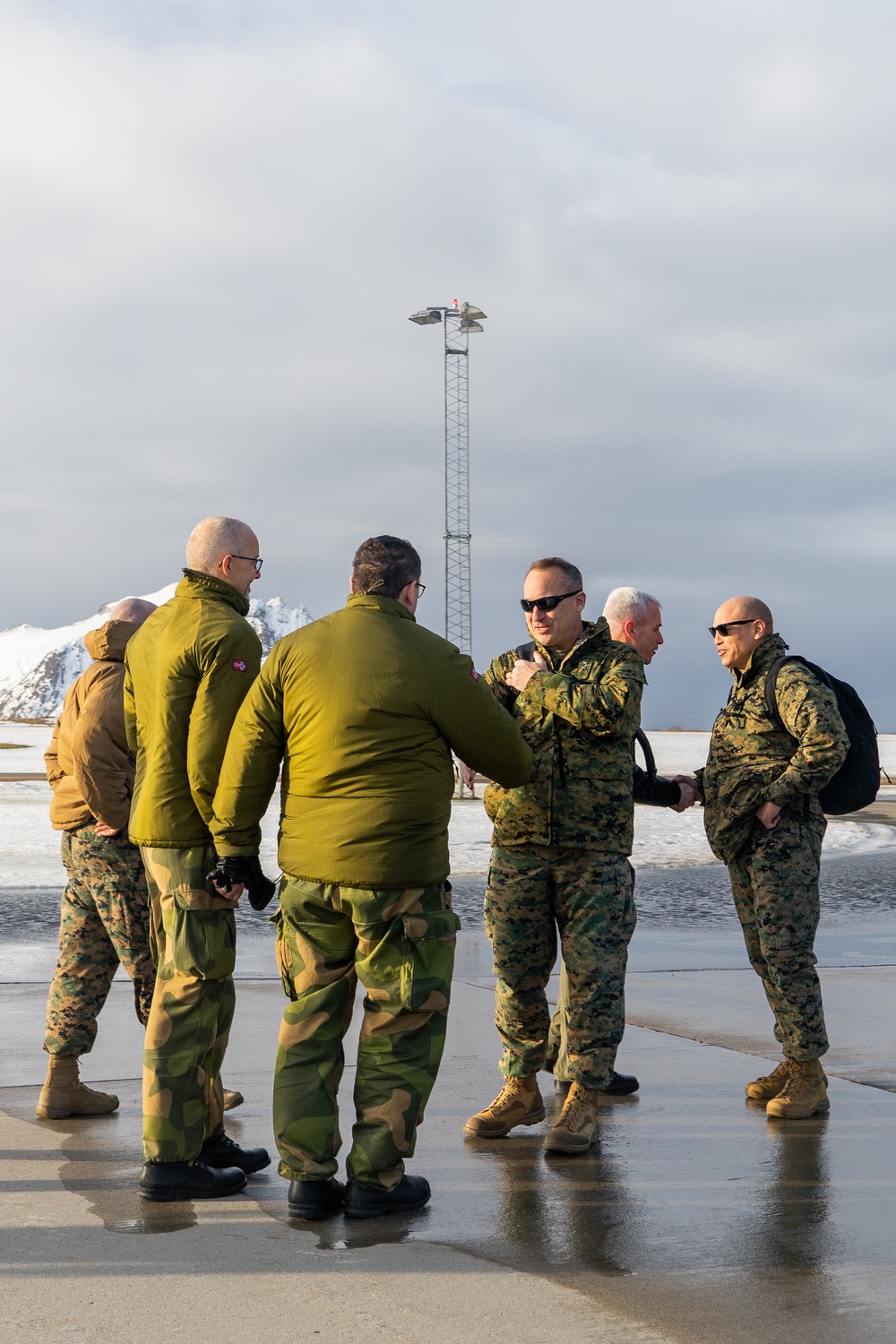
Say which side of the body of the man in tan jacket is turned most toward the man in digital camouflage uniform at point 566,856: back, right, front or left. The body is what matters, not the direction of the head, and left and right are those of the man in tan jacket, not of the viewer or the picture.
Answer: right

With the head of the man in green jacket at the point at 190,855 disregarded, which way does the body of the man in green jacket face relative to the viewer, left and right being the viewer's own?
facing away from the viewer and to the right of the viewer

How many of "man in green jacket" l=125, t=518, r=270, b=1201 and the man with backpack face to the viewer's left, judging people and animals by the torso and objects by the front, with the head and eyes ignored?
1

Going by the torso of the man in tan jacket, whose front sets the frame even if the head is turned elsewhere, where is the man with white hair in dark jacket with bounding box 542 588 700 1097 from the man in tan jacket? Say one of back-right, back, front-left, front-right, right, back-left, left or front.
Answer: front-right

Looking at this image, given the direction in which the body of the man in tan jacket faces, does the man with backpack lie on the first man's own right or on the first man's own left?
on the first man's own right

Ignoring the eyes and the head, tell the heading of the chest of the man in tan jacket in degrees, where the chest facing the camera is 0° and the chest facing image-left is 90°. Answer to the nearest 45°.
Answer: approximately 225°

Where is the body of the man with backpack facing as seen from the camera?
to the viewer's left

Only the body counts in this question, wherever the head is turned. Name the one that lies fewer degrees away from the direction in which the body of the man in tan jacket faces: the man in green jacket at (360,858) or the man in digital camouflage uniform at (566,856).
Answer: the man in digital camouflage uniform

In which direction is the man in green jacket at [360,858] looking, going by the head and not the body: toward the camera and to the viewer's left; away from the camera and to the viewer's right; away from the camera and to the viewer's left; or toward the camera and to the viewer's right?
away from the camera and to the viewer's right

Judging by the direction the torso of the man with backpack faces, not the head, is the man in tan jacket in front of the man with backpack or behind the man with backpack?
in front

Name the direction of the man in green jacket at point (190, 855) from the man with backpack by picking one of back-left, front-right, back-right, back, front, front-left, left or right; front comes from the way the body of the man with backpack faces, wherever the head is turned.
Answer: front-left
